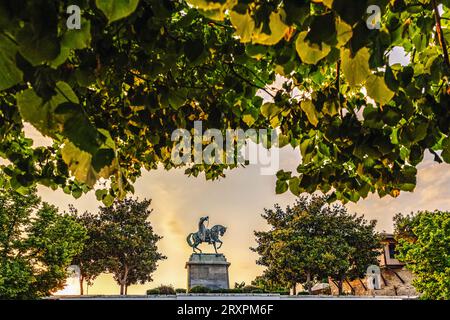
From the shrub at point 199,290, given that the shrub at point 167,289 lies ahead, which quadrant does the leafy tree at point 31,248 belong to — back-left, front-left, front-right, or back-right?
front-left

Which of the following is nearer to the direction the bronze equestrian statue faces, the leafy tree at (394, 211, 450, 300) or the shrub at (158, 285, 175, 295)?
the leafy tree

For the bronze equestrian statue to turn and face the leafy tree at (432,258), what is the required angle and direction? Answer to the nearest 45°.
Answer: approximately 45° to its right

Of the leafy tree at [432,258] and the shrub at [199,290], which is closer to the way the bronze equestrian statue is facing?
the leafy tree

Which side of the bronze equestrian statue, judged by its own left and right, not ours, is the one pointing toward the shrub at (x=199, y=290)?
right

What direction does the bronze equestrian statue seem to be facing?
to the viewer's right

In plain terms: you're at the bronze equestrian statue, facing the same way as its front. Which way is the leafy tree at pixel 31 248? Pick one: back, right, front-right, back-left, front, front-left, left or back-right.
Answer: back
